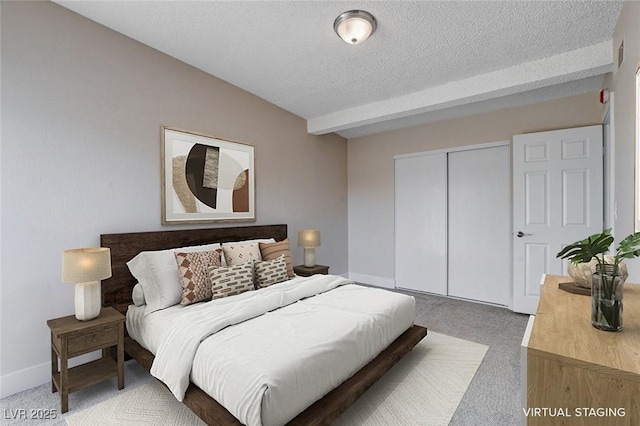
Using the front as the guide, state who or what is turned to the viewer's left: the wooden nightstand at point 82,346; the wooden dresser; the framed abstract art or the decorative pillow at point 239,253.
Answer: the wooden dresser

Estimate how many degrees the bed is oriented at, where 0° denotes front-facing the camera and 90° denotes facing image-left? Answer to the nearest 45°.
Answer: approximately 315°

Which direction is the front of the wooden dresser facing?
to the viewer's left

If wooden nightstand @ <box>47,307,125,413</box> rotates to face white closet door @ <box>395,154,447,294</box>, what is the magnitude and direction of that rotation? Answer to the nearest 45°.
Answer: approximately 45° to its left

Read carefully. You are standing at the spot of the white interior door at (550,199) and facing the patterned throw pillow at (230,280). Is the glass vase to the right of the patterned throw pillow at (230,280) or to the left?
left

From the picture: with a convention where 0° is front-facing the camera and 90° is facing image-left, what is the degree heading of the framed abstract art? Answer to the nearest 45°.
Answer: approximately 315°

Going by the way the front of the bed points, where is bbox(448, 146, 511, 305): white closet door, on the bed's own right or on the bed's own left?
on the bed's own left

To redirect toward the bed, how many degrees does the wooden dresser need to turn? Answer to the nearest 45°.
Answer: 0° — it already faces it

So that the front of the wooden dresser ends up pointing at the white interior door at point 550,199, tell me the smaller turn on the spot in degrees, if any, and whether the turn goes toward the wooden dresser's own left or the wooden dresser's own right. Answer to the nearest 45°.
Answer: approximately 90° to the wooden dresser's own right
